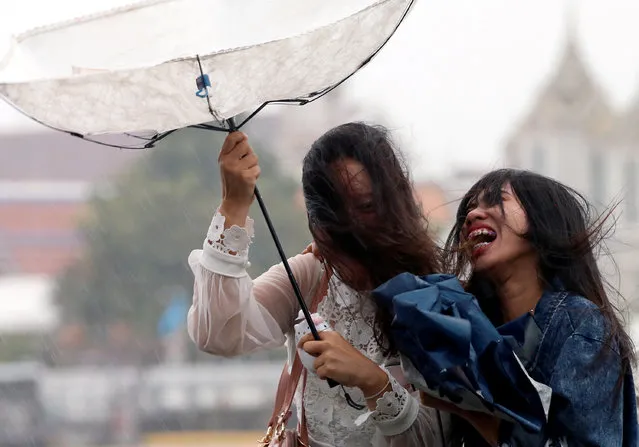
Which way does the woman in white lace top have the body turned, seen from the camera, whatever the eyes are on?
toward the camera

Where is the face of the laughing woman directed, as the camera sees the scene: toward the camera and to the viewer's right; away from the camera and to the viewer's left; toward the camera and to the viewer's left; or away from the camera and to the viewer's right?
toward the camera and to the viewer's left

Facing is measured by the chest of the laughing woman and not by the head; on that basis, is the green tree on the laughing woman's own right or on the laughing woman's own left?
on the laughing woman's own right

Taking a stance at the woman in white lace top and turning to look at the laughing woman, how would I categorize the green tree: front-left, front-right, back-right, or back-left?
back-left

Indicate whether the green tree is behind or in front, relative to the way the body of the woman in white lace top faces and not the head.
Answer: behind

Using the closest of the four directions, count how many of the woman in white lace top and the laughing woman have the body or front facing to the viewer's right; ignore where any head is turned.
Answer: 0

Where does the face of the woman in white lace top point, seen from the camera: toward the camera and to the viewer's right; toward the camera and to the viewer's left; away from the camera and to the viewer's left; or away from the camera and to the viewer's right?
toward the camera and to the viewer's right
